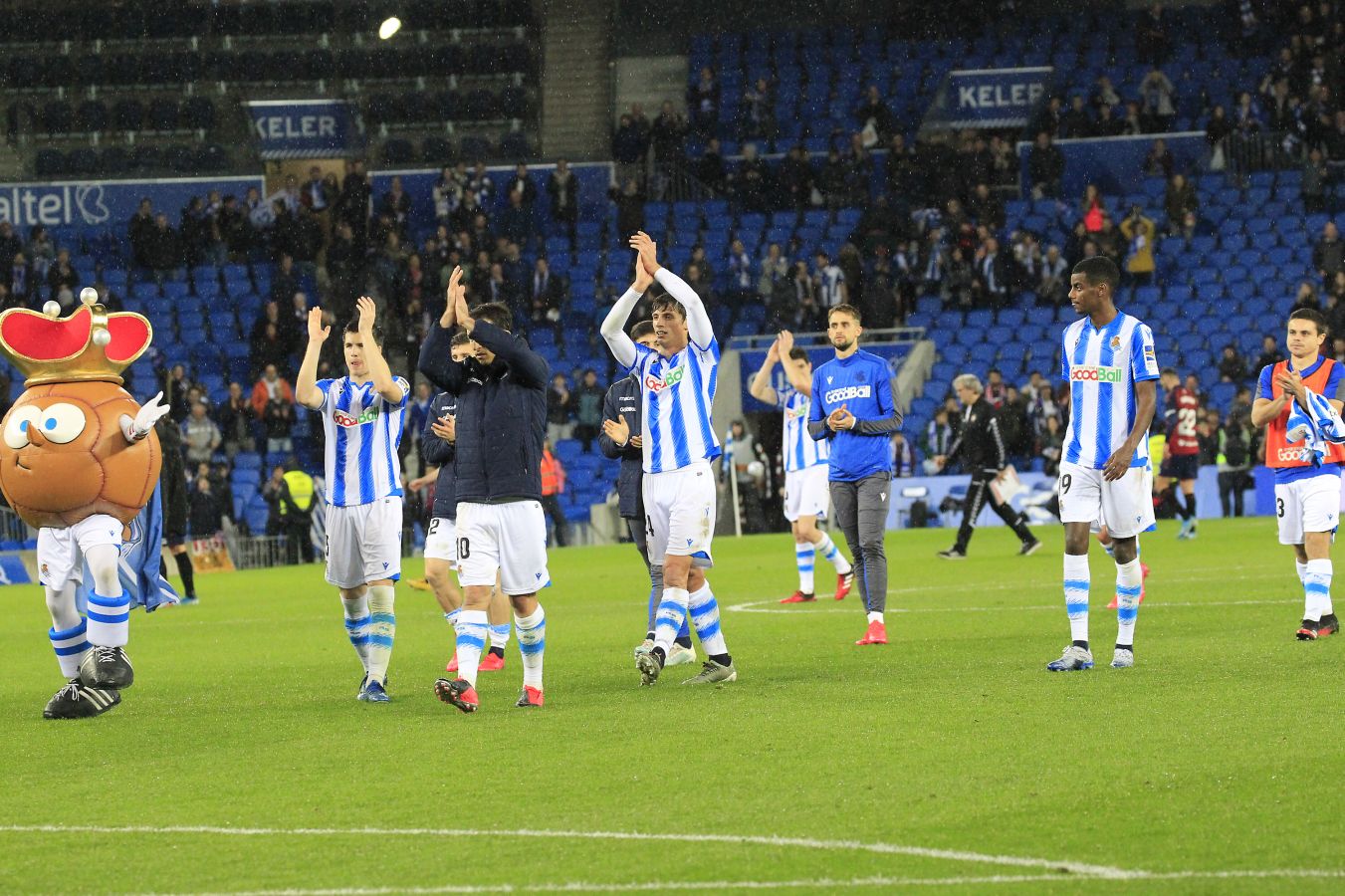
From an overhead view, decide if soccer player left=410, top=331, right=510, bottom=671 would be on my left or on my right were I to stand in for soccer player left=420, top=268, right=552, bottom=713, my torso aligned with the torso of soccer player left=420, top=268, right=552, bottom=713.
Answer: on my right

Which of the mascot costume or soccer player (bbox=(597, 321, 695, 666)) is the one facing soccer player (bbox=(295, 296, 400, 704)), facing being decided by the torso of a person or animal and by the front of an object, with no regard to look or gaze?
soccer player (bbox=(597, 321, 695, 666))

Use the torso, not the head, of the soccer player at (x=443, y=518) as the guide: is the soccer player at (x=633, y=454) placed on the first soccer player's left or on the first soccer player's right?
on the first soccer player's left

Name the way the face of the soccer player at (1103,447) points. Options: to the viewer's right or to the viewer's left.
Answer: to the viewer's left

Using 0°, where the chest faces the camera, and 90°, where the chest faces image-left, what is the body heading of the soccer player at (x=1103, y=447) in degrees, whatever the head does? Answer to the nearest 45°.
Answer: approximately 45°

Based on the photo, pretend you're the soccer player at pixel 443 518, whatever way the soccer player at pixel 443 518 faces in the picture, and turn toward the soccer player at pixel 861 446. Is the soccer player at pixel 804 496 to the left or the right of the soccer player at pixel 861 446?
left

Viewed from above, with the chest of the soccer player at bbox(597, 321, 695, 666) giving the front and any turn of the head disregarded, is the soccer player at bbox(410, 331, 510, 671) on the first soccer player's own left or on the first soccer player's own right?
on the first soccer player's own right
